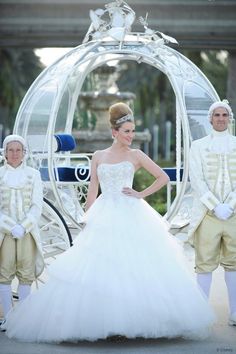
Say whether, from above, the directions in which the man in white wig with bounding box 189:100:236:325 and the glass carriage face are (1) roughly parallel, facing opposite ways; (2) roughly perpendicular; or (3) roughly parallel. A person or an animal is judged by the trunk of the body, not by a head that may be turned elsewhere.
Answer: roughly perpendicular

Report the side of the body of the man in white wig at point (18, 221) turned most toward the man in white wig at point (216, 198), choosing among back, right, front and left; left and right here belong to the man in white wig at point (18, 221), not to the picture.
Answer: left

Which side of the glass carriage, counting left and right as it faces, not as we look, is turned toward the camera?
right

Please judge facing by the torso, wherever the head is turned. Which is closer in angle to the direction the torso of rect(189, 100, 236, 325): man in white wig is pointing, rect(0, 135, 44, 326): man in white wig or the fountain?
the man in white wig

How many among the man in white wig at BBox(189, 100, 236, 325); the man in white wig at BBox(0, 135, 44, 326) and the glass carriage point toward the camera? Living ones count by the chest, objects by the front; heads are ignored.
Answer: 2

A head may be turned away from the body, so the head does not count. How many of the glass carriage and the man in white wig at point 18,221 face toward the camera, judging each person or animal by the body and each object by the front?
1

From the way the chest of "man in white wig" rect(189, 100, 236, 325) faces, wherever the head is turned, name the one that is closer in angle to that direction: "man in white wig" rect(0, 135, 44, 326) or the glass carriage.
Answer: the man in white wig

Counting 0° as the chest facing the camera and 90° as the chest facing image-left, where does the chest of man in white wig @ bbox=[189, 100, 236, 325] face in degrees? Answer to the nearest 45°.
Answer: approximately 0°

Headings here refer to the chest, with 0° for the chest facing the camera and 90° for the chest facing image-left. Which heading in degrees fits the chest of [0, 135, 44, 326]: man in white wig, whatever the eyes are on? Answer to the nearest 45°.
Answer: approximately 0°

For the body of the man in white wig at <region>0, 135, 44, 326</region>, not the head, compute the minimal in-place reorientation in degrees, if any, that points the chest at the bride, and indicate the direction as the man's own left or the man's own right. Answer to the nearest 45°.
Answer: approximately 45° to the man's own left

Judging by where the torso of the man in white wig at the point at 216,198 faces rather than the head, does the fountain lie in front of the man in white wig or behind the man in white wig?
behind

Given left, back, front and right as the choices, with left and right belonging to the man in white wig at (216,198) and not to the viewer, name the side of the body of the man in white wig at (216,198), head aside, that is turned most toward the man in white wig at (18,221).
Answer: right
